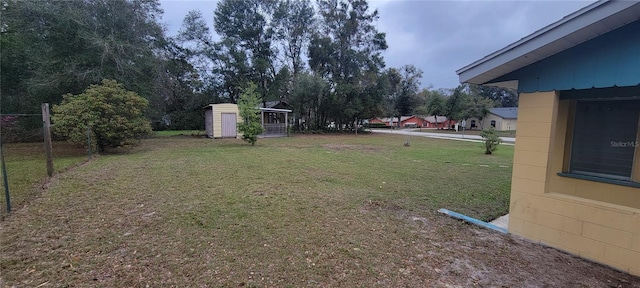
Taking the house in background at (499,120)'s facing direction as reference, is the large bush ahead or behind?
ahead

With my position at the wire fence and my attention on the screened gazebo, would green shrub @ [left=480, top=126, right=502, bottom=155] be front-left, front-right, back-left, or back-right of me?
front-right

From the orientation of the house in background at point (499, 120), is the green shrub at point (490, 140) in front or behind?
in front

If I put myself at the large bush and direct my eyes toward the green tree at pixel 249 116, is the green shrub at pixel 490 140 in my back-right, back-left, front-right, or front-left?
front-right

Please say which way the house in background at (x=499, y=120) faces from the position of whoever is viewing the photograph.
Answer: facing the viewer and to the left of the viewer

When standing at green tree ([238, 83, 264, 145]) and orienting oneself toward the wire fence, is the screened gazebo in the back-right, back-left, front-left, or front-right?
back-right

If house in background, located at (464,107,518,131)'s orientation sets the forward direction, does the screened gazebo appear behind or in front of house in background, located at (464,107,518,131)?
in front

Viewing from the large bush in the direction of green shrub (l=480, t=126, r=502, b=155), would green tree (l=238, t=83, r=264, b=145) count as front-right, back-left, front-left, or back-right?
front-left

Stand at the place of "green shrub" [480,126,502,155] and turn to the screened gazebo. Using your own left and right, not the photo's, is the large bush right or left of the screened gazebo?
left
